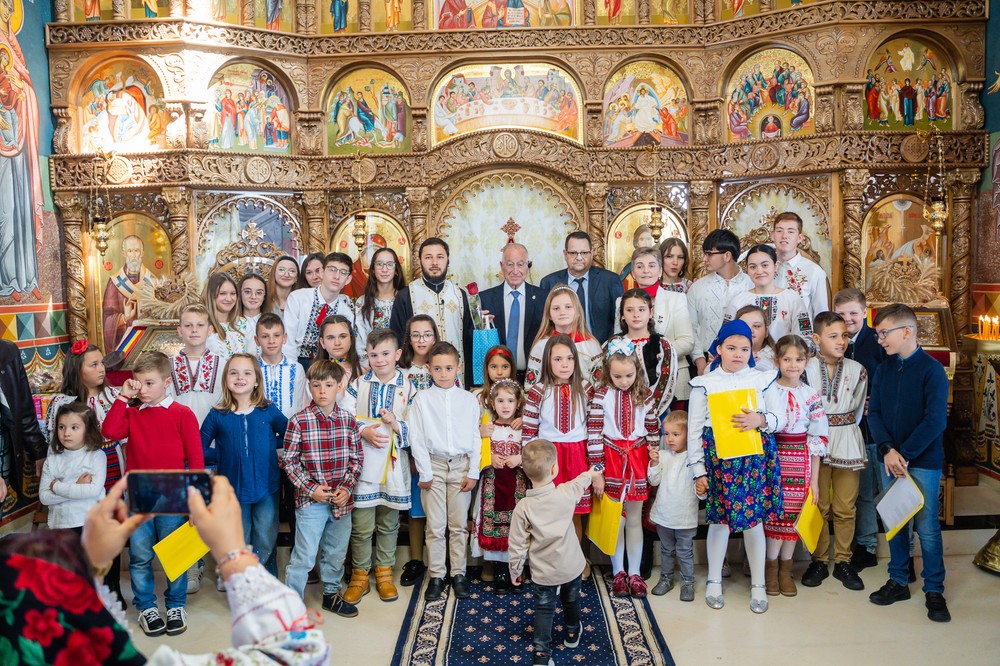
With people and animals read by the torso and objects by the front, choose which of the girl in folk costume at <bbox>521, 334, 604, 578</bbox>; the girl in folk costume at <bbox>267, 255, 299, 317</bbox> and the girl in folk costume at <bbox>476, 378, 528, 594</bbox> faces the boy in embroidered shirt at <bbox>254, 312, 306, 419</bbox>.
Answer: the girl in folk costume at <bbox>267, 255, 299, 317</bbox>

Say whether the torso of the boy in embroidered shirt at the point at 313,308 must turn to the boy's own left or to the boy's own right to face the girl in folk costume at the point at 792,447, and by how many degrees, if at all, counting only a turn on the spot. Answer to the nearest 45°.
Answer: approximately 45° to the boy's own left

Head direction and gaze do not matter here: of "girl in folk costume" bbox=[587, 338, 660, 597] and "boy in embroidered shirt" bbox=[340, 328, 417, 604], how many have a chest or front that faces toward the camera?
2

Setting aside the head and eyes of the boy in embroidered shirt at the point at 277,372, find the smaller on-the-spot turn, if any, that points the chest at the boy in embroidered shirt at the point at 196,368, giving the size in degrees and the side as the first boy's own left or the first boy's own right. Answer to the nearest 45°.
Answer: approximately 90° to the first boy's own right

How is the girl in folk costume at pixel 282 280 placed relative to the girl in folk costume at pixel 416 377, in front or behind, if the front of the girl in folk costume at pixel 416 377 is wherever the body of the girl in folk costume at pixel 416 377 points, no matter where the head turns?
behind

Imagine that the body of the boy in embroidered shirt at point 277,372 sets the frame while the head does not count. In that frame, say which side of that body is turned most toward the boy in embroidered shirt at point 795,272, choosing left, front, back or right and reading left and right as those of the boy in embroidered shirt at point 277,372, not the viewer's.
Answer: left

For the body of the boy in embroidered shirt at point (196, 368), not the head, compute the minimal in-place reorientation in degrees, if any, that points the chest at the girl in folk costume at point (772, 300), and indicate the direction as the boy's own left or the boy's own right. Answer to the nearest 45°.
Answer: approximately 90° to the boy's own left

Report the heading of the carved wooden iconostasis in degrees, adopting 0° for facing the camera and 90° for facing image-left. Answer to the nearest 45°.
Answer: approximately 0°

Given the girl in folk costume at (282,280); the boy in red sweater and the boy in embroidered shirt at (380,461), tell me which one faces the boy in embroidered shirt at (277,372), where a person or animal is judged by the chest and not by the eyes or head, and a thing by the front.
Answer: the girl in folk costume
